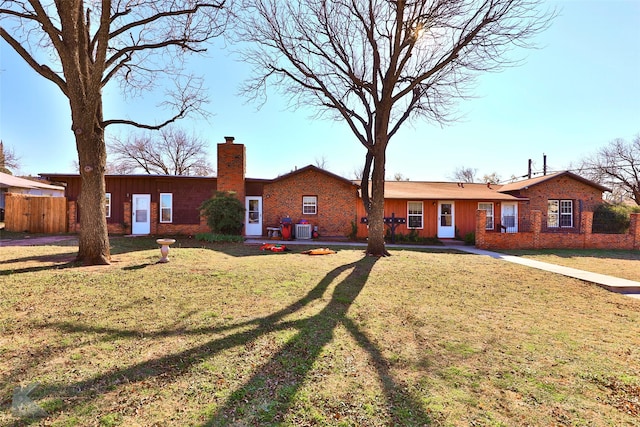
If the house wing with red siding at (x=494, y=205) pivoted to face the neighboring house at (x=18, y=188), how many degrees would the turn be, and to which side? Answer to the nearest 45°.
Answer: approximately 90° to its right

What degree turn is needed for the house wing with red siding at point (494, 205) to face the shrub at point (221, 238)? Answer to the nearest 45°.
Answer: approximately 45° to its right

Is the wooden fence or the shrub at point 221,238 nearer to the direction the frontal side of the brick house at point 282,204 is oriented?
the shrub

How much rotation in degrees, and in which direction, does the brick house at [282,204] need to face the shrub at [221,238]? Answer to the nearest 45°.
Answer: approximately 45° to its right

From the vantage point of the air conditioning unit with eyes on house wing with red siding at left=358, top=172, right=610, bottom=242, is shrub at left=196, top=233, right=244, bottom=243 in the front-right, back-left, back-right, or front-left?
back-right

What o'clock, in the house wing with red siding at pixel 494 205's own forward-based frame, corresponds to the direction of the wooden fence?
The wooden fence is roughly at 2 o'clock from the house wing with red siding.

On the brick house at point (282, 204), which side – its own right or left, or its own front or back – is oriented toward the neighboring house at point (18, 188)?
right

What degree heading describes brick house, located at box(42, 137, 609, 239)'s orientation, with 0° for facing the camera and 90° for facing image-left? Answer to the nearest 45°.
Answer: approximately 0°

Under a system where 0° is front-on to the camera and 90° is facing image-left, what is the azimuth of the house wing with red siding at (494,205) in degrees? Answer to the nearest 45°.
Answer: approximately 0°

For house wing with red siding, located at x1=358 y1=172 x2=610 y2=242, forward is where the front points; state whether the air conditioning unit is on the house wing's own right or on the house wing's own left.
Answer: on the house wing's own right
